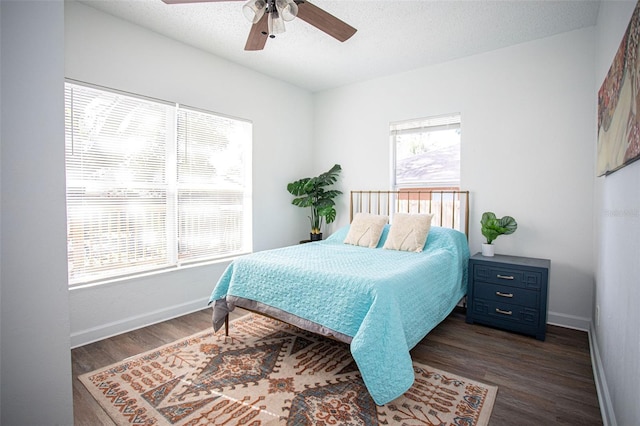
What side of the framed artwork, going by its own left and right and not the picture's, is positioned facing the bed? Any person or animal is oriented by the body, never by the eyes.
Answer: front

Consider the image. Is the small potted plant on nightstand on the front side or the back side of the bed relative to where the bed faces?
on the back side

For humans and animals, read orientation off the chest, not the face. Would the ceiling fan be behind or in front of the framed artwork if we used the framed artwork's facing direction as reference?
in front

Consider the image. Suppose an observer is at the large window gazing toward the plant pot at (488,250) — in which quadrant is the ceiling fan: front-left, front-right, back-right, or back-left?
front-right

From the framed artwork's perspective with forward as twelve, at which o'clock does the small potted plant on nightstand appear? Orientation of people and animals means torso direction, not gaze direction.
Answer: The small potted plant on nightstand is roughly at 2 o'clock from the framed artwork.

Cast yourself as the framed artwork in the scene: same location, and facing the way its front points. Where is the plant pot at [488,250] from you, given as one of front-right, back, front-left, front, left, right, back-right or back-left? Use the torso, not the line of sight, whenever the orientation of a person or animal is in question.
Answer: front-right

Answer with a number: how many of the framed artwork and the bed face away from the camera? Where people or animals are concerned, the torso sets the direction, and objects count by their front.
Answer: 0

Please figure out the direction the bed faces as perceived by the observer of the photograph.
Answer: facing the viewer and to the left of the viewer

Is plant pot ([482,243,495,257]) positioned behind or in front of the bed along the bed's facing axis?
behind

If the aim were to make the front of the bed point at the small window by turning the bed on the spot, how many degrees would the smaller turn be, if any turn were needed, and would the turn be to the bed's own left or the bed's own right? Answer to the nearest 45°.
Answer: approximately 180°

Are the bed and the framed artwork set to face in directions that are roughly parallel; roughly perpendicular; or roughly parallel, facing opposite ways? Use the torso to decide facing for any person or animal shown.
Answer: roughly perpendicular

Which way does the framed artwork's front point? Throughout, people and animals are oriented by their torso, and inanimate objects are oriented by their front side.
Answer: to the viewer's left
